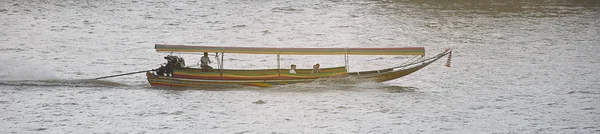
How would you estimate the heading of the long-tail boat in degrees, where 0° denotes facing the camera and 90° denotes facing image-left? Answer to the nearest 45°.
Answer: approximately 270°
